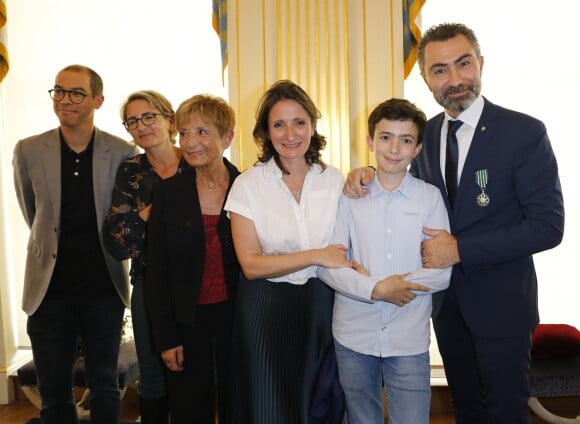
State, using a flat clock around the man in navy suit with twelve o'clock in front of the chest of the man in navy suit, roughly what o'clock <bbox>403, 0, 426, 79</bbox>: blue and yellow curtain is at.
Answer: The blue and yellow curtain is roughly at 4 o'clock from the man in navy suit.

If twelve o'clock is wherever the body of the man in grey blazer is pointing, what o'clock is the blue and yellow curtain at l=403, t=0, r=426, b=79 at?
The blue and yellow curtain is roughly at 9 o'clock from the man in grey blazer.

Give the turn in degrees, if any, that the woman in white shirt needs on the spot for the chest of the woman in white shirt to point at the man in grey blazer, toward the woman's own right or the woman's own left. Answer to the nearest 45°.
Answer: approximately 135° to the woman's own right

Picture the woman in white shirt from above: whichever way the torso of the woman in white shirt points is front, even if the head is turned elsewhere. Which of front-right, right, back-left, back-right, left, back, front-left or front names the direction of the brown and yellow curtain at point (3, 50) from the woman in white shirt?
back-right

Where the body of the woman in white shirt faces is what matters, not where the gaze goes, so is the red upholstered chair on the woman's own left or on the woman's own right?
on the woman's own left
